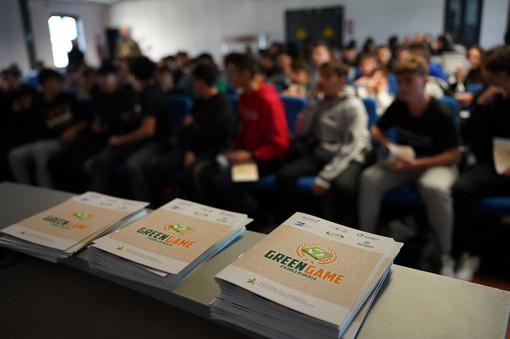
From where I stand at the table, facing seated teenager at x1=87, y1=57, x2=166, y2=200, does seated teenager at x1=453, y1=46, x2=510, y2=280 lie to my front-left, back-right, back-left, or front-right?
front-right

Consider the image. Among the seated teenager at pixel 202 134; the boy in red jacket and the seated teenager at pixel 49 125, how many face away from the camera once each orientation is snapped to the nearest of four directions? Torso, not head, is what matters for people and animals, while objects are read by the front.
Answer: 0

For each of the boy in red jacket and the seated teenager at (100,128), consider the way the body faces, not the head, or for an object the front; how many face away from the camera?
0

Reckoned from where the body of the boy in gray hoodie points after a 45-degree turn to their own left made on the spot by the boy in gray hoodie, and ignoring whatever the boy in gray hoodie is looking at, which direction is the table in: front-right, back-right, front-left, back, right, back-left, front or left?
front

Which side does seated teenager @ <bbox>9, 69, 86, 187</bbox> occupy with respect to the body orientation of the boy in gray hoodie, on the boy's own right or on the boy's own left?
on the boy's own right

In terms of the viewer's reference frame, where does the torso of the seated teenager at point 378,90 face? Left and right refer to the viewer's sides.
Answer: facing the viewer and to the left of the viewer

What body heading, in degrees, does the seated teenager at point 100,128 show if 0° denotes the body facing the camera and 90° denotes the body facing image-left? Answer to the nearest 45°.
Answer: approximately 45°

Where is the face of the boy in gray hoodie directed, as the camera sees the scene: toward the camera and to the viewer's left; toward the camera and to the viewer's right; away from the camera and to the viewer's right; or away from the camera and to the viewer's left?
toward the camera and to the viewer's left

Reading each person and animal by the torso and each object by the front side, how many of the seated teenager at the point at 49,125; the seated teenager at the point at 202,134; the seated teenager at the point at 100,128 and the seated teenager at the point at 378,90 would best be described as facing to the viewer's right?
0

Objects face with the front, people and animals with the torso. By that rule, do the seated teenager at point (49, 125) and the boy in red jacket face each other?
no

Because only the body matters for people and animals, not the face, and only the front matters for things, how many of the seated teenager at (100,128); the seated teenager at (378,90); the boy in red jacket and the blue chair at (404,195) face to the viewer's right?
0

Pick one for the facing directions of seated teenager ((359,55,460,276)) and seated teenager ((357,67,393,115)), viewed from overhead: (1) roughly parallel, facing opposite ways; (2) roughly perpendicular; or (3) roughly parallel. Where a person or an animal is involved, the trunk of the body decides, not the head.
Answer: roughly parallel

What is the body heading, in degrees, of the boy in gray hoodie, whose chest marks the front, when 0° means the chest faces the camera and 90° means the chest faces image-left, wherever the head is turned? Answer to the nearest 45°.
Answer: approximately 45°

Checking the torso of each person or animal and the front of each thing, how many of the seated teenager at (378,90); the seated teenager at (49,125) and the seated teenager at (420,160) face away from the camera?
0

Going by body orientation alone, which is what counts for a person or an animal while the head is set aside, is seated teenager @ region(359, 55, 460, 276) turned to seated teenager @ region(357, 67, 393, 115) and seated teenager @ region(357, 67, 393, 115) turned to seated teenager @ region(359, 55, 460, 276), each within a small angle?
no

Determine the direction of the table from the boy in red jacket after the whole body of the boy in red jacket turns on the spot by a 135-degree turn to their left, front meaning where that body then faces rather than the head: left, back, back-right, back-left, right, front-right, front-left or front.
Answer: right
